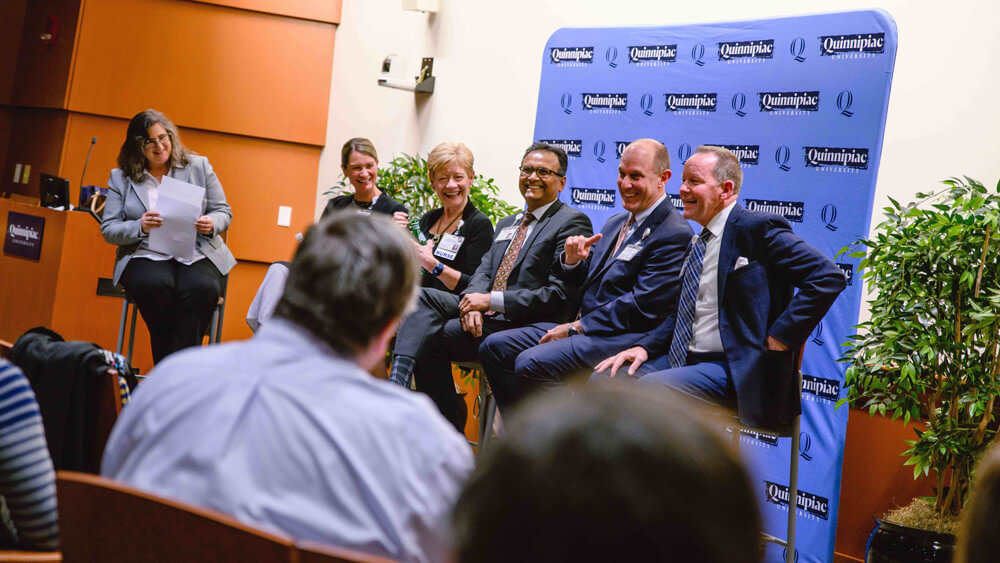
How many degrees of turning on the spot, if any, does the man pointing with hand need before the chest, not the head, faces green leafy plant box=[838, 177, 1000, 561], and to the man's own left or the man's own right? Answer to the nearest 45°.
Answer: approximately 135° to the man's own left

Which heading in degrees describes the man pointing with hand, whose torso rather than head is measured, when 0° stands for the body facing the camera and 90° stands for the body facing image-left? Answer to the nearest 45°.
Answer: approximately 45°

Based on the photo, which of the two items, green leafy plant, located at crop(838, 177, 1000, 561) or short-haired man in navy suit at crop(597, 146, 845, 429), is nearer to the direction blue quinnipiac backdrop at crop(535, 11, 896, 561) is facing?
the short-haired man in navy suit

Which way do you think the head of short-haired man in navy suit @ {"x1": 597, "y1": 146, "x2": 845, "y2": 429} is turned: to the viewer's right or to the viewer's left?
to the viewer's left

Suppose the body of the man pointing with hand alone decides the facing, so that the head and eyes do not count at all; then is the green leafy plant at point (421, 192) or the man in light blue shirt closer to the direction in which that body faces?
the man in light blue shirt

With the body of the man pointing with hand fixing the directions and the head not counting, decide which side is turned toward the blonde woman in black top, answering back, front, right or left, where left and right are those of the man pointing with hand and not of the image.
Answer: right

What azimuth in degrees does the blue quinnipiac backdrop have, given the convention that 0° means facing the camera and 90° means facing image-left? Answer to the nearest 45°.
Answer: approximately 45°
